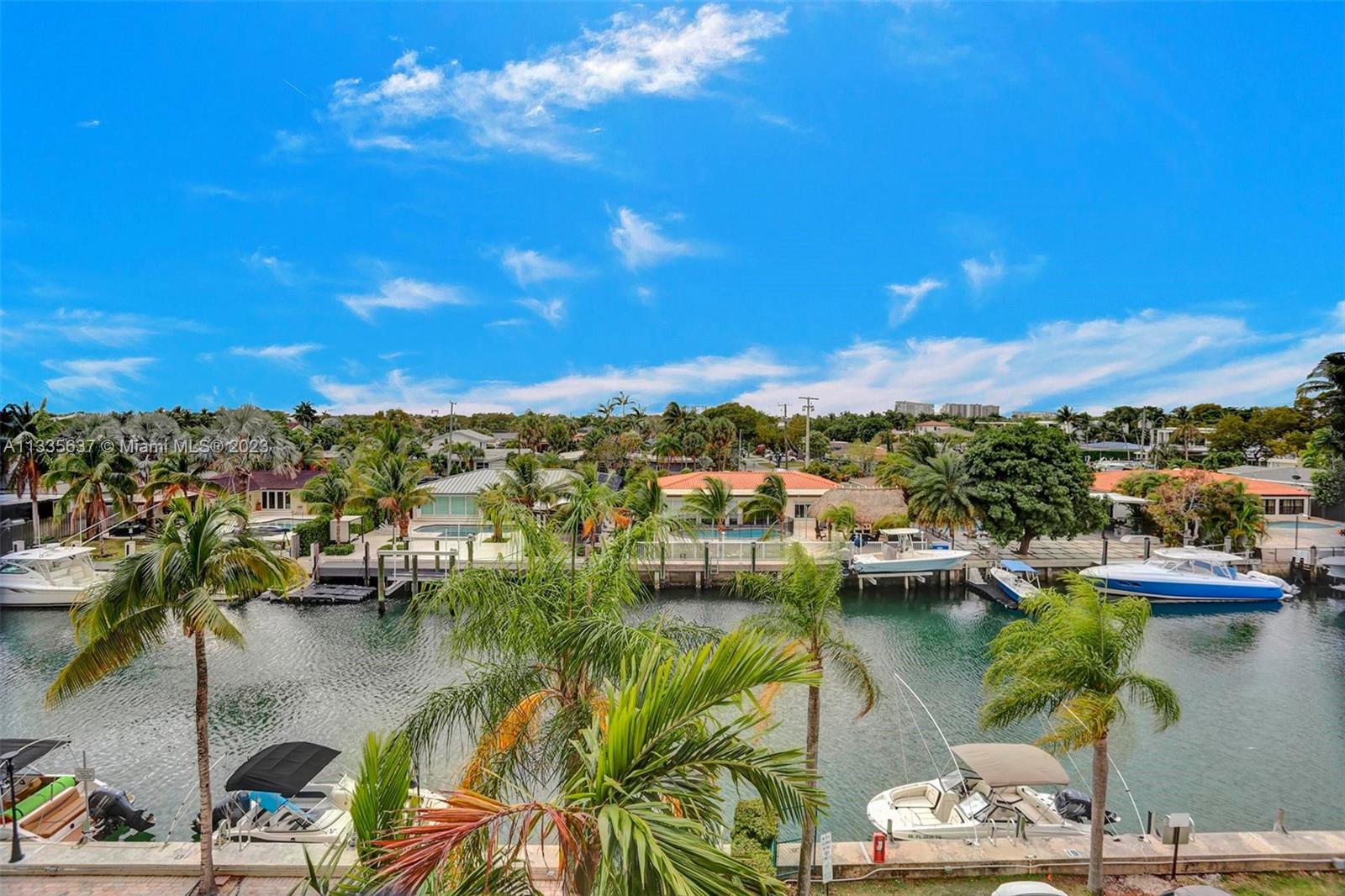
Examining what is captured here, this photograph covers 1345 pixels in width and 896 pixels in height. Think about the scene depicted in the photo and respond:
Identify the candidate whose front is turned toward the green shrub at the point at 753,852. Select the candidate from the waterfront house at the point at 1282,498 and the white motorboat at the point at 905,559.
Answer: the waterfront house

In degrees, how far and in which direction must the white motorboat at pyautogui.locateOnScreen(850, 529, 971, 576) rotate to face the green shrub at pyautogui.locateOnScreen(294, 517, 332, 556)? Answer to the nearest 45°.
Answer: approximately 180°

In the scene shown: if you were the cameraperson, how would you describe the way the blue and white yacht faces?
facing to the left of the viewer

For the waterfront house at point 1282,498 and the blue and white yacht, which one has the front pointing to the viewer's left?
the blue and white yacht

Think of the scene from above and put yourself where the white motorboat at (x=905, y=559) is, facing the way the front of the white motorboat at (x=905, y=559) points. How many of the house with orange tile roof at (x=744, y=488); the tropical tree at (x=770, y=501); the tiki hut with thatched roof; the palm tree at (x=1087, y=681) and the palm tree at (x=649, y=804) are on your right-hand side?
2

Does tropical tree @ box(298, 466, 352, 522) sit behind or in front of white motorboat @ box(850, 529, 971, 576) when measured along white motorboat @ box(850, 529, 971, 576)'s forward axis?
behind

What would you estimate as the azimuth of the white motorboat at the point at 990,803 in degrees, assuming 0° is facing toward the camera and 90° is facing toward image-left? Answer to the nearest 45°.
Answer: approximately 90°

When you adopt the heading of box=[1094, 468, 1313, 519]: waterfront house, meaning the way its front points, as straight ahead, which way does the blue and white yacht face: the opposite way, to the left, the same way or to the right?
to the right

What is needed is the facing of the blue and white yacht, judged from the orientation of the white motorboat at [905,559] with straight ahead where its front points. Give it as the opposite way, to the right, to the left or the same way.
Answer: the opposite way

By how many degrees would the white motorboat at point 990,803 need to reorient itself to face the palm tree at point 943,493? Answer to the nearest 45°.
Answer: approximately 90° to its right
